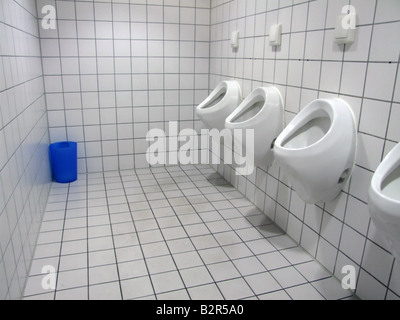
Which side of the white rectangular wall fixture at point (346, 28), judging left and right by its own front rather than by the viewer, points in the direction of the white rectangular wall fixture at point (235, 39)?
right

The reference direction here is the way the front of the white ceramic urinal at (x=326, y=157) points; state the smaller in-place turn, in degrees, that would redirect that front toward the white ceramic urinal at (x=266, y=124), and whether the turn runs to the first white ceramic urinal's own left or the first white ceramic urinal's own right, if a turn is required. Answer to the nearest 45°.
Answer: approximately 90° to the first white ceramic urinal's own right

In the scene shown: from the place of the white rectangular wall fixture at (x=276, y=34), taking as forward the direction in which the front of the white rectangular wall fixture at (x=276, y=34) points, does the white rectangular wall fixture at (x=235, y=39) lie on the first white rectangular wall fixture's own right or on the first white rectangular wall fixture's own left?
on the first white rectangular wall fixture's own right

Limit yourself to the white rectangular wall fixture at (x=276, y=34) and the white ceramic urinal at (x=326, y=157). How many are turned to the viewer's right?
0

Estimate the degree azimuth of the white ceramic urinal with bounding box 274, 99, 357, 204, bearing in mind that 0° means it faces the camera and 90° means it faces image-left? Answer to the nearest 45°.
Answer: approximately 45°

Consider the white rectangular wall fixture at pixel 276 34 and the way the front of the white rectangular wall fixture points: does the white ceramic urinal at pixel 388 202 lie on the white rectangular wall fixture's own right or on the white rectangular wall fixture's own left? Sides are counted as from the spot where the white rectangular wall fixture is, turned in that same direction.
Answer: on the white rectangular wall fixture's own left

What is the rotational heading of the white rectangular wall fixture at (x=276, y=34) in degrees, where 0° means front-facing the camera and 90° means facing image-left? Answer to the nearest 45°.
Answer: approximately 45°

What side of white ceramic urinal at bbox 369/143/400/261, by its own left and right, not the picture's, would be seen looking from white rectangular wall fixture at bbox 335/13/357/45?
right

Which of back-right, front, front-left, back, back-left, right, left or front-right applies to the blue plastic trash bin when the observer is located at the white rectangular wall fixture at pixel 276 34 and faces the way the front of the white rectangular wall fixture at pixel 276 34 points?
front-right

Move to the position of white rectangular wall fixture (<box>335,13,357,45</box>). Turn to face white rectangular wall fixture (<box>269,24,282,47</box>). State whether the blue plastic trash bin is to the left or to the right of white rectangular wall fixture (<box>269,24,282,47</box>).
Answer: left

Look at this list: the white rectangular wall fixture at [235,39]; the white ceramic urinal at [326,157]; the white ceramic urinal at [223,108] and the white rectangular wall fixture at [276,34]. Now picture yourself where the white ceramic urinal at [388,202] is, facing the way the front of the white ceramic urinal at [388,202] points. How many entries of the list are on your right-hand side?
4
